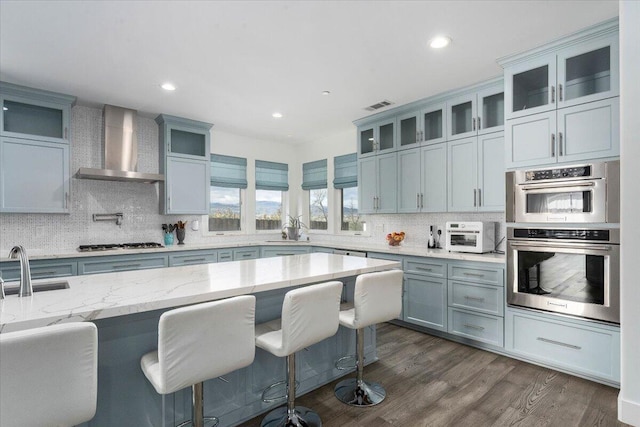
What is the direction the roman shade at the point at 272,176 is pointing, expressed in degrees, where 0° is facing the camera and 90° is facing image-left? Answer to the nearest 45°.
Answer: approximately 315°

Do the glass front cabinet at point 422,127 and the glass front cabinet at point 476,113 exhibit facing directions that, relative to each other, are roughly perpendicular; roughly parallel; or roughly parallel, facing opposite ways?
roughly parallel

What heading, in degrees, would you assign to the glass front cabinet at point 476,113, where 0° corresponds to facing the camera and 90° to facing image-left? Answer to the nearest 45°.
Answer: approximately 45°

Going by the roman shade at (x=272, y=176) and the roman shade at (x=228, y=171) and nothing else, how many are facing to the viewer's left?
0

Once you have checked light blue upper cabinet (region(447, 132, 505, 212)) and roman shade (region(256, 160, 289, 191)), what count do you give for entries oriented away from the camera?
0

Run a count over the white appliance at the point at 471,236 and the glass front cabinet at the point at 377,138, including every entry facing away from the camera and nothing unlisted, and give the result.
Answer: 0

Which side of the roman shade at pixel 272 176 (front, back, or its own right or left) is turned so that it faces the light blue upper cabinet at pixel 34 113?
right

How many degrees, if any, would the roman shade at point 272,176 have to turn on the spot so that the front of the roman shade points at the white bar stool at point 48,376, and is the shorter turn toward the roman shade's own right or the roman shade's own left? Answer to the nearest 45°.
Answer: approximately 45° to the roman shade's own right

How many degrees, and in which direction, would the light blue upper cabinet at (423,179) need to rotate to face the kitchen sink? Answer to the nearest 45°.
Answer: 0° — it already faces it

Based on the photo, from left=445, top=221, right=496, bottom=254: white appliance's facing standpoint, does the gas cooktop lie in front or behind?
in front

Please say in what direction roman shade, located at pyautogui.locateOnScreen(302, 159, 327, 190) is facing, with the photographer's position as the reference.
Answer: facing the viewer and to the left of the viewer

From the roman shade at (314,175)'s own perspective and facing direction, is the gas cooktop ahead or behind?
ahead

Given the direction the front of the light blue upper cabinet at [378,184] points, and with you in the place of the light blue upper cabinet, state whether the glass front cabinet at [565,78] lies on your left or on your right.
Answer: on your left

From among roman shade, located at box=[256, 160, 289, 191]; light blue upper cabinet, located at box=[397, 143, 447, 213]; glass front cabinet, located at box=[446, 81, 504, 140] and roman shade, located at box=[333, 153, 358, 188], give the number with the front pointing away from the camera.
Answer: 0

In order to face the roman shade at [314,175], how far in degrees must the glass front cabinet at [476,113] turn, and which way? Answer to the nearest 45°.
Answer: approximately 90° to its right
